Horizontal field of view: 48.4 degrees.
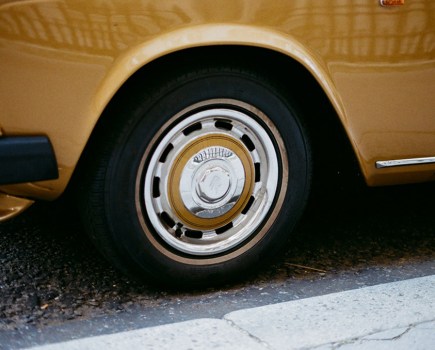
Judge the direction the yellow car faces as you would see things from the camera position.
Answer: facing the viewer and to the left of the viewer
